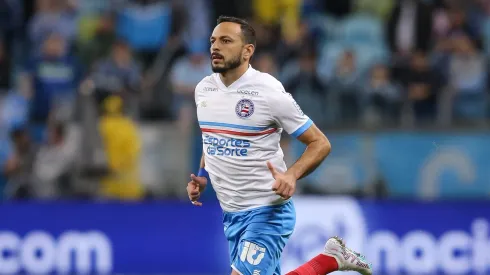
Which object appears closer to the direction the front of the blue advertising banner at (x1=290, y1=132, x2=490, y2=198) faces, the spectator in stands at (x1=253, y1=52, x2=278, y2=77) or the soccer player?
the soccer player

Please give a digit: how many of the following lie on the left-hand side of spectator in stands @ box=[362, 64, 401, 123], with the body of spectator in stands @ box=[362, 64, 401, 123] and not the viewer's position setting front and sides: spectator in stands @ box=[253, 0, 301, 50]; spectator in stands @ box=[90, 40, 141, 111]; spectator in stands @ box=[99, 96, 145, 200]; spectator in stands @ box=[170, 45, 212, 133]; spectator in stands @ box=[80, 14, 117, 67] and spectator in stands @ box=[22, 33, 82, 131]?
0

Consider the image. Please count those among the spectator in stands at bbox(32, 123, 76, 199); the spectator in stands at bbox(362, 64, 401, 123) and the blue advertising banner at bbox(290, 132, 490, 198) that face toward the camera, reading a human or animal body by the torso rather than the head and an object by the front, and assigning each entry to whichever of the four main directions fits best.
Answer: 3

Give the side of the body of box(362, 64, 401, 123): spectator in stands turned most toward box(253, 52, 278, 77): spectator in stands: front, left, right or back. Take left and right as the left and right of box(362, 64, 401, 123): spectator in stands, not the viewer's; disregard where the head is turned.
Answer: right

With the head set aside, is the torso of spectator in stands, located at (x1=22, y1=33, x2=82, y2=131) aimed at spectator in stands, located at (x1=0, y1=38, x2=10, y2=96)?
no

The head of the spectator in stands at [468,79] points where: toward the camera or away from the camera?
toward the camera

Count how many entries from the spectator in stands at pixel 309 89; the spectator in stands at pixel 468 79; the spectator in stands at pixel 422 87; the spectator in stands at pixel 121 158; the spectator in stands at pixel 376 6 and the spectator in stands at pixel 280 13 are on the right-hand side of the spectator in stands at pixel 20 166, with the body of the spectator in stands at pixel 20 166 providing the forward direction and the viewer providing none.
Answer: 0

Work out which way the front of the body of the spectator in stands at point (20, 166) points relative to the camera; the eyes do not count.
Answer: toward the camera

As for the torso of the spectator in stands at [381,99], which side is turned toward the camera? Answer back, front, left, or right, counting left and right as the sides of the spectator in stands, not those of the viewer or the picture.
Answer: front

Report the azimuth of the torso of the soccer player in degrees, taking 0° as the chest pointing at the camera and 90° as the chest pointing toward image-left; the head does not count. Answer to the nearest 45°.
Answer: approximately 45°

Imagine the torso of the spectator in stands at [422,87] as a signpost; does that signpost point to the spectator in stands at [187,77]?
no

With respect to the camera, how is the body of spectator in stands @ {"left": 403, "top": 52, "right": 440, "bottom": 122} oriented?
toward the camera

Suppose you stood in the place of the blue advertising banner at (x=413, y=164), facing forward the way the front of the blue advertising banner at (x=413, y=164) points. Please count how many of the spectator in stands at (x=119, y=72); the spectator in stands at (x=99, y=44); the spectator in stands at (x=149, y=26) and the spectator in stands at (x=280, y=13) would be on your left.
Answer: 0

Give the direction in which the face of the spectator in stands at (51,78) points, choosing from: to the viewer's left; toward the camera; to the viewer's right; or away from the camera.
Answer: toward the camera
